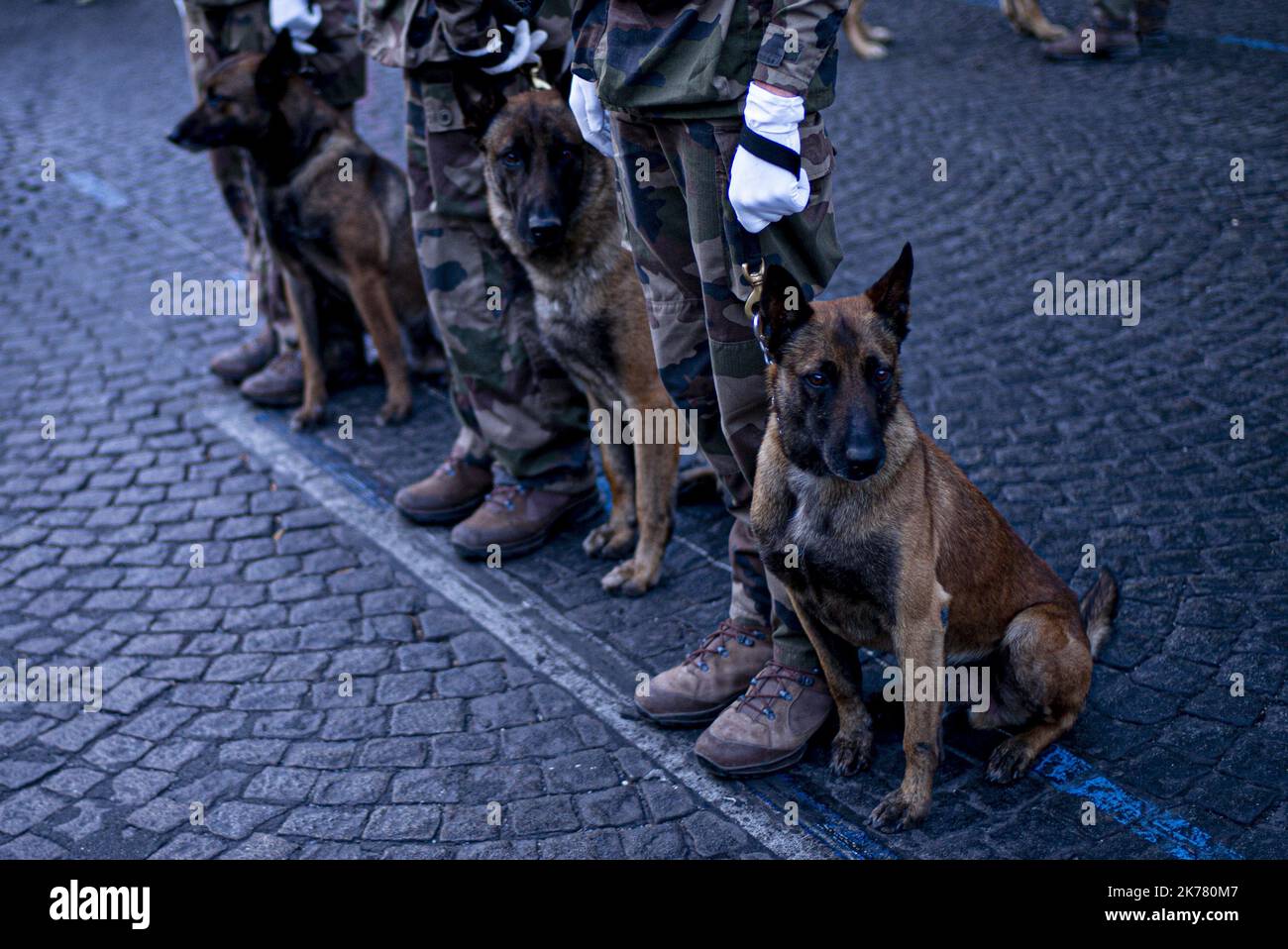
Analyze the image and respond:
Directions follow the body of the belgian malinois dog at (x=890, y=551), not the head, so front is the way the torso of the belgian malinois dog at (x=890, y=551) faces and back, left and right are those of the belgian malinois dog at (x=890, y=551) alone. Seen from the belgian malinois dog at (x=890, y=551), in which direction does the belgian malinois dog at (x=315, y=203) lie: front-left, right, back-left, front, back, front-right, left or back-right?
right

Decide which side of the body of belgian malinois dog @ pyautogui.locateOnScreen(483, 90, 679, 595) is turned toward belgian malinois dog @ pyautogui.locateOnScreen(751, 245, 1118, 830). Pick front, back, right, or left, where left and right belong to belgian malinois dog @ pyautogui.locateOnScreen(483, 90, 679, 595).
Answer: left

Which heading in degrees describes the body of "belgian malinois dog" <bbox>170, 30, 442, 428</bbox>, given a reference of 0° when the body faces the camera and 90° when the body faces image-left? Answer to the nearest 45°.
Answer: approximately 45°

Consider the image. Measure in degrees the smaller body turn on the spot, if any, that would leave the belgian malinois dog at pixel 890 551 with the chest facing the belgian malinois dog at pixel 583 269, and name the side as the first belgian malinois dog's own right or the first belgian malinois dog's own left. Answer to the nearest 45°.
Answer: approximately 90° to the first belgian malinois dog's own right

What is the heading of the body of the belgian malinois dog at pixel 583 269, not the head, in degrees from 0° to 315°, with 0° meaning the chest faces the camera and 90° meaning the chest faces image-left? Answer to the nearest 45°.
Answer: approximately 45°

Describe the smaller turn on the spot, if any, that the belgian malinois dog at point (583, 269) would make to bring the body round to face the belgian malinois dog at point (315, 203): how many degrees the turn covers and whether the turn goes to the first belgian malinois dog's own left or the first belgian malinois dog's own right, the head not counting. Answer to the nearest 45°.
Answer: approximately 90° to the first belgian malinois dog's own right
